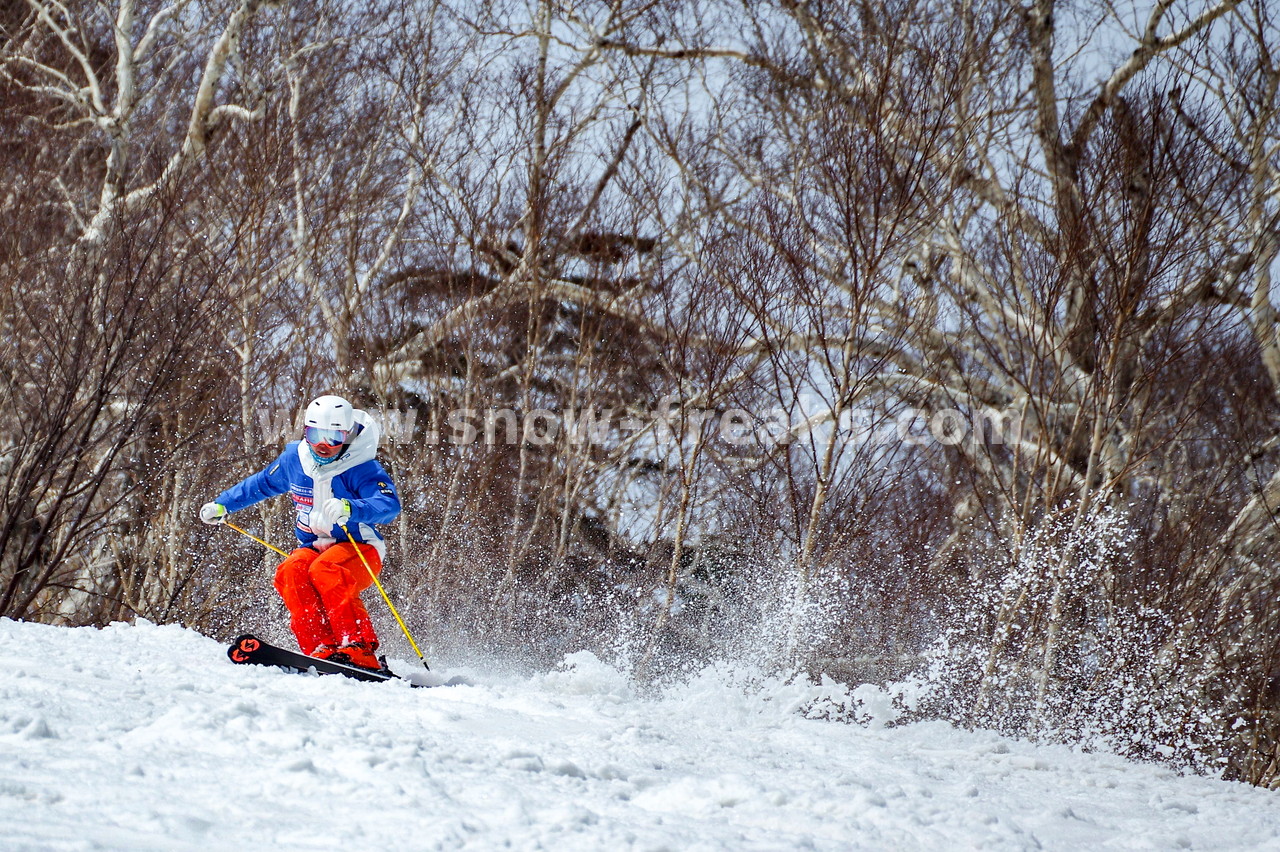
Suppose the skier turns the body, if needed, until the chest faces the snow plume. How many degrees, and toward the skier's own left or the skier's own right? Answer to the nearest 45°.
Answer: approximately 135° to the skier's own left

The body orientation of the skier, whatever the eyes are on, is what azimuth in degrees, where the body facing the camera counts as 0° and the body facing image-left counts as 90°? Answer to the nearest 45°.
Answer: approximately 45°
